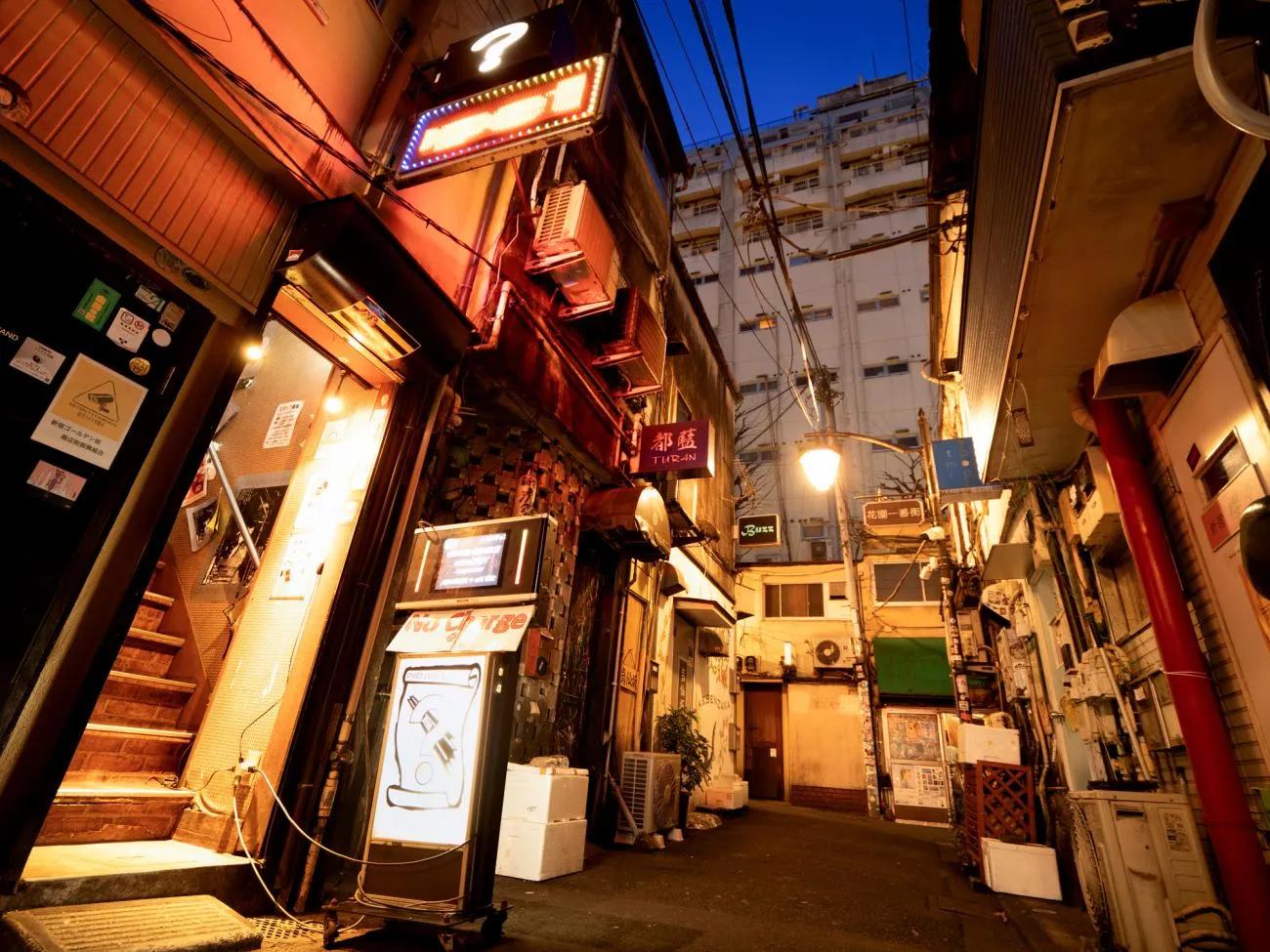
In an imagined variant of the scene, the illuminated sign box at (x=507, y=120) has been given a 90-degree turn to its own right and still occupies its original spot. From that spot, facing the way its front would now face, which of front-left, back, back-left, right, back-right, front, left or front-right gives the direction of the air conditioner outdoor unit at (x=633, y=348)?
right

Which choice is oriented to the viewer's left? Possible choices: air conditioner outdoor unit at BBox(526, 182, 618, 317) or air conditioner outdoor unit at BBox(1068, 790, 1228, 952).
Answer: air conditioner outdoor unit at BBox(1068, 790, 1228, 952)

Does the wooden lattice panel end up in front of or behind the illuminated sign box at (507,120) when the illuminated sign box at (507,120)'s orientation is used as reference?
behind

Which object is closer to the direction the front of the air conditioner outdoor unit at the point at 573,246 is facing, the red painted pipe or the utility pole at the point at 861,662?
the red painted pipe

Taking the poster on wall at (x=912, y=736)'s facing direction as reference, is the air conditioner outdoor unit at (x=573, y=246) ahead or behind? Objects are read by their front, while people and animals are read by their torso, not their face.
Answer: ahead

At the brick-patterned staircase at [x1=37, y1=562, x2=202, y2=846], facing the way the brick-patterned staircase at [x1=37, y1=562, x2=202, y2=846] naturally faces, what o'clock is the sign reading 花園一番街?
The sign reading 花園一番街 is roughly at 9 o'clock from the brick-patterned staircase.

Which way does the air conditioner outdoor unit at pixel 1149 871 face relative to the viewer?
to the viewer's left

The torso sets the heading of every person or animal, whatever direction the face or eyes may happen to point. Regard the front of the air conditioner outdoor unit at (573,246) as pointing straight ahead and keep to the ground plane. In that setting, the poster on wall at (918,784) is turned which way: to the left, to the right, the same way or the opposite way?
to the right

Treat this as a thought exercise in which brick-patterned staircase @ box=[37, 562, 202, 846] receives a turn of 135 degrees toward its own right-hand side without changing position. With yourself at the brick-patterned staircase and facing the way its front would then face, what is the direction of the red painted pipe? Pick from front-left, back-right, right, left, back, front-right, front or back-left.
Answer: back

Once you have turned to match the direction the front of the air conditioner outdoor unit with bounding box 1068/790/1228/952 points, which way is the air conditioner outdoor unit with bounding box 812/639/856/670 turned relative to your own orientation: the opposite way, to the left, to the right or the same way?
to the left

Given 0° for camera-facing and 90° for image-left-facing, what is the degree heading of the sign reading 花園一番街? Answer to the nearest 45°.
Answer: approximately 0°
